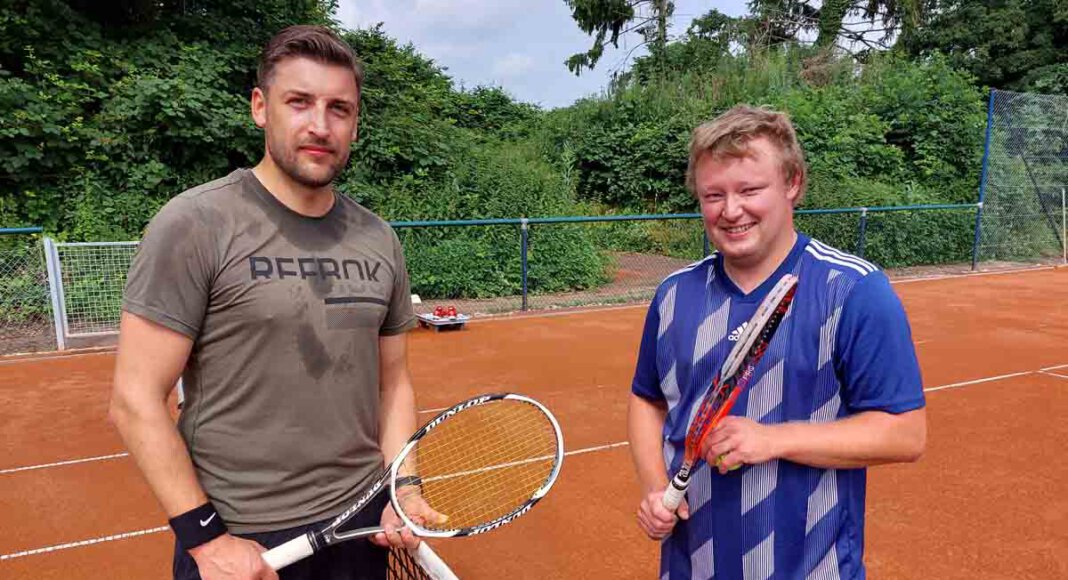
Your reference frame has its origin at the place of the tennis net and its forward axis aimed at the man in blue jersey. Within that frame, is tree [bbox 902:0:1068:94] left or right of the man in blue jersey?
left

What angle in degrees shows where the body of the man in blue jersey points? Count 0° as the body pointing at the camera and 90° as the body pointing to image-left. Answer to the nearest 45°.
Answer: approximately 45°

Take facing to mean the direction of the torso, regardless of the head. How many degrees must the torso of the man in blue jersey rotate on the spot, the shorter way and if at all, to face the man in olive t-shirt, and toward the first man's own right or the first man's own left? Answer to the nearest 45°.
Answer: approximately 45° to the first man's own right

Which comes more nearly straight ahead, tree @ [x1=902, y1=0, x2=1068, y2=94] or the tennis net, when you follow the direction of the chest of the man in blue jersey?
the tennis net

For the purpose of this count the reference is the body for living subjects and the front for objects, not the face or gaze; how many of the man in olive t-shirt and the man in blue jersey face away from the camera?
0

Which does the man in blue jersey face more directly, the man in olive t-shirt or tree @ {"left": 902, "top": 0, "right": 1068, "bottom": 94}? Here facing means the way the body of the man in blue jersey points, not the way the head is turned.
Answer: the man in olive t-shirt

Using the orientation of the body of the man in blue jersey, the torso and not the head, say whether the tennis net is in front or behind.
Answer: in front

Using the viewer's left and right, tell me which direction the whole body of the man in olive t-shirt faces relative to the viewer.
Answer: facing the viewer and to the right of the viewer

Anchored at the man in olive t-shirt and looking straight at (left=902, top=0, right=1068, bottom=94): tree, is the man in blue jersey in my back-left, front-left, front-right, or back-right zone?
front-right
